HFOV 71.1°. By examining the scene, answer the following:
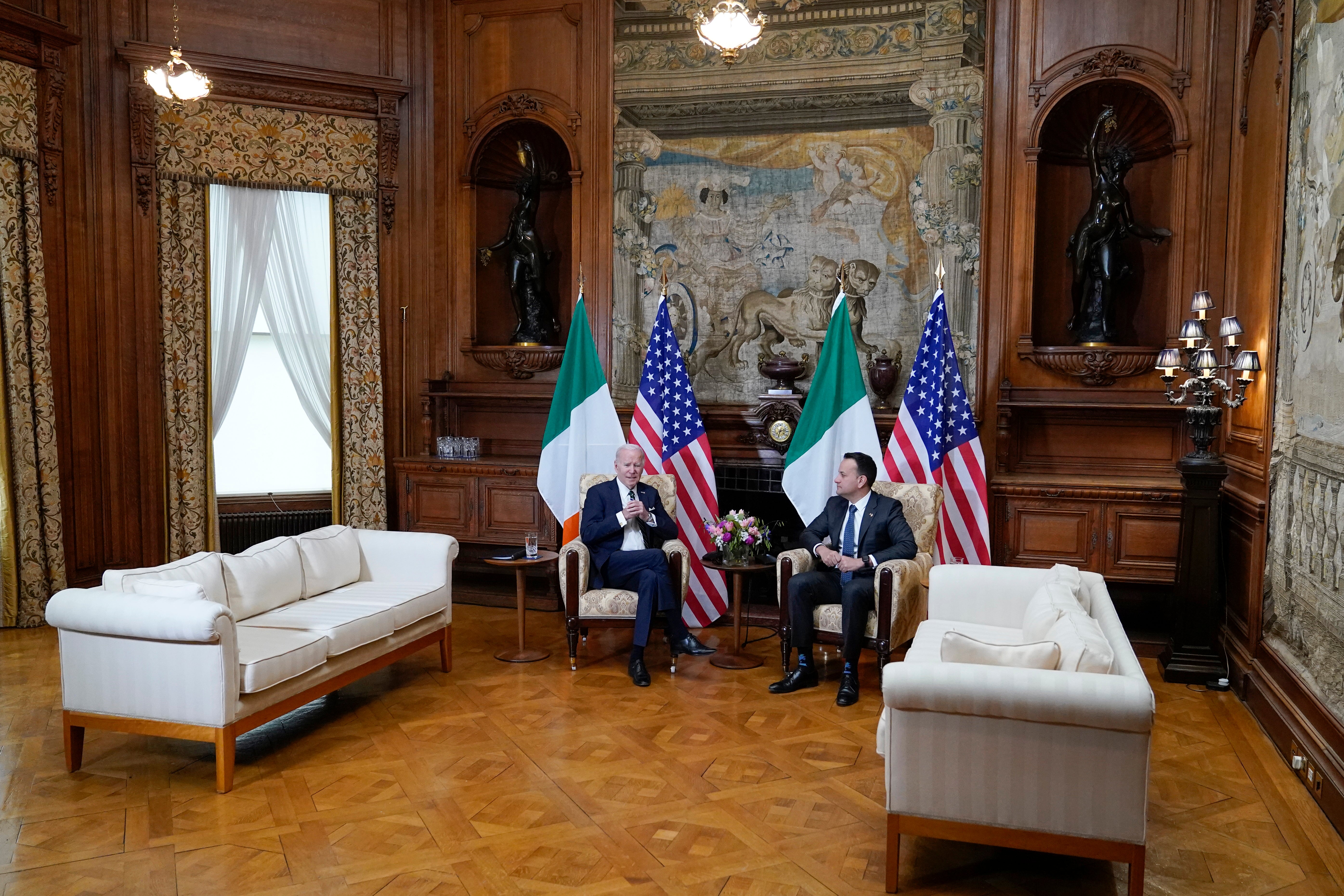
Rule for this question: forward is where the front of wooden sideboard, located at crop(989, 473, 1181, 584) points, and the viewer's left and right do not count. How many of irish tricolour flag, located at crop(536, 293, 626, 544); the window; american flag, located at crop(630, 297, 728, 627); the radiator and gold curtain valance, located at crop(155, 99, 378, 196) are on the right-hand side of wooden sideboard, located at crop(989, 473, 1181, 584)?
5

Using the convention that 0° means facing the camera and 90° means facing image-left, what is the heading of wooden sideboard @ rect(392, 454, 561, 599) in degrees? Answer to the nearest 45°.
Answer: approximately 0°

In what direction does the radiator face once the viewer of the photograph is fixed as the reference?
facing the viewer and to the right of the viewer

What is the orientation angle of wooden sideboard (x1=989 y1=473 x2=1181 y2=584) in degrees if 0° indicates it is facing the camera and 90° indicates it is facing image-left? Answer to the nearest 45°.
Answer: approximately 0°

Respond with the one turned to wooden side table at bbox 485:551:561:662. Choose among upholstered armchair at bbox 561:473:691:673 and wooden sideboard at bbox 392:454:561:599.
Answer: the wooden sideboard

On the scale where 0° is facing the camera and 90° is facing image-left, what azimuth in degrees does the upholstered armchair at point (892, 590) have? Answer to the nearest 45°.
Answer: approximately 45°

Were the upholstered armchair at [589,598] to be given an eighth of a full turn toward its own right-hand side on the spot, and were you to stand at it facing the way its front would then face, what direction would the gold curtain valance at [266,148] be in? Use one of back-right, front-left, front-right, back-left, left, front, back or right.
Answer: right

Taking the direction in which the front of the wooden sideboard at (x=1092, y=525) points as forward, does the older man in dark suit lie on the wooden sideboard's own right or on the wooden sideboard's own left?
on the wooden sideboard's own right

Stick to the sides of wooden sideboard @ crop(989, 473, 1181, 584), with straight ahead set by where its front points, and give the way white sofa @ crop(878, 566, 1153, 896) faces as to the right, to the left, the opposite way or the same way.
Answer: to the right

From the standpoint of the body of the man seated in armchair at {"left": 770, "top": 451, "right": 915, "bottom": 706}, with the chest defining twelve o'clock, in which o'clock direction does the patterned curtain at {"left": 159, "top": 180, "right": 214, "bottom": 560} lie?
The patterned curtain is roughly at 2 o'clock from the man seated in armchair.

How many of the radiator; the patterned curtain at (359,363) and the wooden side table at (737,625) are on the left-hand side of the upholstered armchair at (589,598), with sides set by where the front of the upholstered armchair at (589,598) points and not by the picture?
1

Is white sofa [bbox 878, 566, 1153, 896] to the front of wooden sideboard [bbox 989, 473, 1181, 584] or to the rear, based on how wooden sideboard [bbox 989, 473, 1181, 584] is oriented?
to the front

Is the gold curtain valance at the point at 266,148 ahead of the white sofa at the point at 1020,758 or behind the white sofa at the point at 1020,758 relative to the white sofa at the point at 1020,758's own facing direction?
ahead

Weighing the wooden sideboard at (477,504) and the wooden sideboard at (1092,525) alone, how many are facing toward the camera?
2

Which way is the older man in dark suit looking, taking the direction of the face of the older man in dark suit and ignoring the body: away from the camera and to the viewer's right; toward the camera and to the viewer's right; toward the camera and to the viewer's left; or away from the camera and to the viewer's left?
toward the camera and to the viewer's right

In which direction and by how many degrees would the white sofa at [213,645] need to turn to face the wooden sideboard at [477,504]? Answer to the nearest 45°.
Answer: approximately 90° to its left
